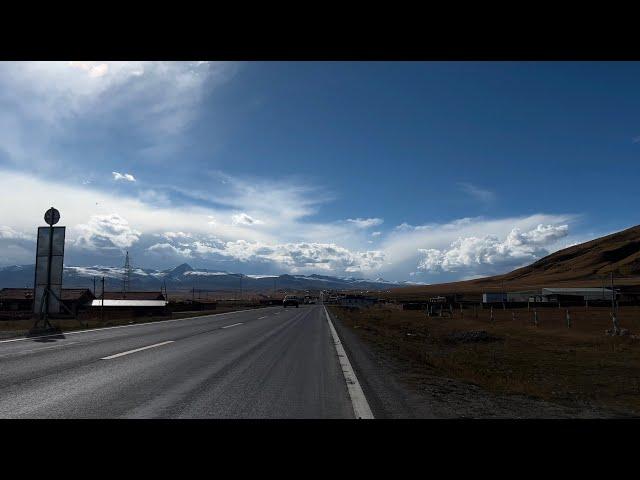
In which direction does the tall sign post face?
away from the camera
